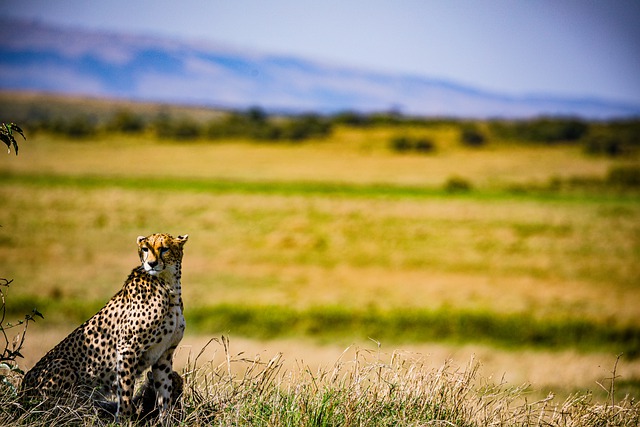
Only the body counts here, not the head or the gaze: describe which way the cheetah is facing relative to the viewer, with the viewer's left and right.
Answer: facing the viewer and to the right of the viewer
